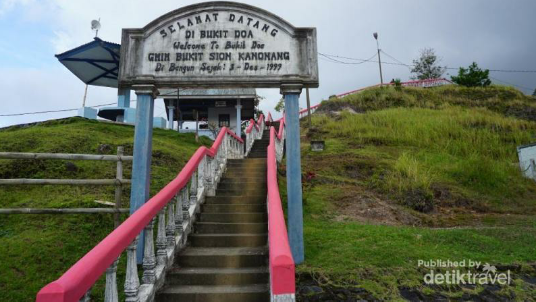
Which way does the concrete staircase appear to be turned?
toward the camera

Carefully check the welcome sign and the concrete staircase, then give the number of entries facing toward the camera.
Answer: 2

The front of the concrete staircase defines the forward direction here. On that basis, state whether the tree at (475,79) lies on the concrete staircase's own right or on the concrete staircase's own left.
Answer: on the concrete staircase's own left

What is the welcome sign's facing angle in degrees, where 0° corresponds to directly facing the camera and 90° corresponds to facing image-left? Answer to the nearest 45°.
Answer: approximately 0°

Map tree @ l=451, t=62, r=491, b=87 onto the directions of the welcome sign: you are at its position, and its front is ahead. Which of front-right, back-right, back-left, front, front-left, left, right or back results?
back-left
